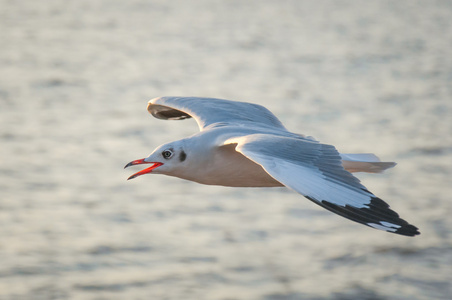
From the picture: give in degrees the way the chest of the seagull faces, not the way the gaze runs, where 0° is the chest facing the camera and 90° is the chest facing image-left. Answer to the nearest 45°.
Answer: approximately 90°
